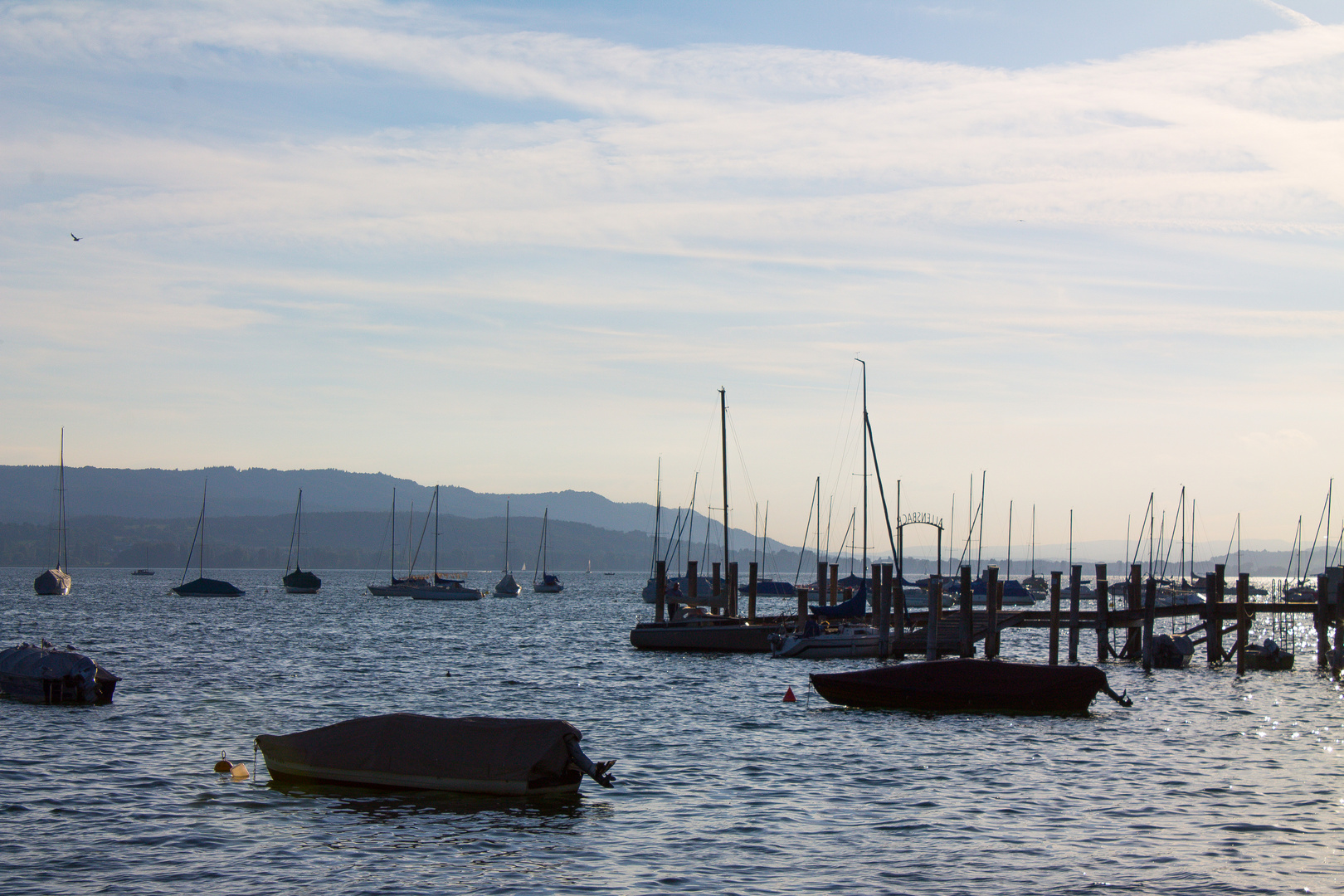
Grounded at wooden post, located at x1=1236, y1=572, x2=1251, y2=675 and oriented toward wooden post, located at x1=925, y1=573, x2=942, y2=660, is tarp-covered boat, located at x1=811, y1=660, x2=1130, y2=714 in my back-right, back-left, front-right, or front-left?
front-left

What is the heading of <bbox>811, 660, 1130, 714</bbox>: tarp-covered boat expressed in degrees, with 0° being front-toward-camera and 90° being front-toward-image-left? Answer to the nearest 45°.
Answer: approximately 90°

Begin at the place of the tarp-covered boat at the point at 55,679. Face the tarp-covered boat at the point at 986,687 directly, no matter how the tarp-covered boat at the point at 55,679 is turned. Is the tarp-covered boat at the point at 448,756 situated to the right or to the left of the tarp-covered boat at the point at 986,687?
right

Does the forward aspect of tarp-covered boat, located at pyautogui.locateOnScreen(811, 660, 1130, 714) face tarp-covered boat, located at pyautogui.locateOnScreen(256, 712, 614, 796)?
no

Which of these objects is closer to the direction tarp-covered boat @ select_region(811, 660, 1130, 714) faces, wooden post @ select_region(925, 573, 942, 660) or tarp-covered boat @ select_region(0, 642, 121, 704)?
the tarp-covered boat

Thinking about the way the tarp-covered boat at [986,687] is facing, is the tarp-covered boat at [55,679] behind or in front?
in front

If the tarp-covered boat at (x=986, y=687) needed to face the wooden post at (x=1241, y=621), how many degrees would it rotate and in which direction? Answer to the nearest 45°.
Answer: approximately 135° to its right

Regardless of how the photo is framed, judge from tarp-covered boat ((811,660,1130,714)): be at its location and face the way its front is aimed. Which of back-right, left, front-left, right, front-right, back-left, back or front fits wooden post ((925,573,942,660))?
right
